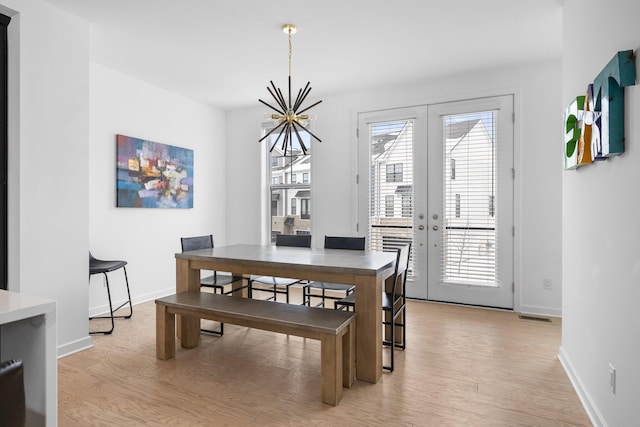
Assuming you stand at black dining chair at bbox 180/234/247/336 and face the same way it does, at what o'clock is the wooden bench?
The wooden bench is roughly at 1 o'clock from the black dining chair.

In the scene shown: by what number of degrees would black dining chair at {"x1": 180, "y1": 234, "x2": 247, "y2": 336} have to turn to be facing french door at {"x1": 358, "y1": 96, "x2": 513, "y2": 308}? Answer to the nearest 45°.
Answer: approximately 45° to its left

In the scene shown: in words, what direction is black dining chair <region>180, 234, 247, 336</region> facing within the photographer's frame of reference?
facing the viewer and to the right of the viewer

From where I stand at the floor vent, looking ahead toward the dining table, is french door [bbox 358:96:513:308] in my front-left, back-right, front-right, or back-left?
front-right

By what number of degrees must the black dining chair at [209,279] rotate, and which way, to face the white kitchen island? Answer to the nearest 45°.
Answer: approximately 45° to its right

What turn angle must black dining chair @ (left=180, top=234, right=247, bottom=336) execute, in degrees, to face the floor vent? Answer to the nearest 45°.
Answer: approximately 45° to its left

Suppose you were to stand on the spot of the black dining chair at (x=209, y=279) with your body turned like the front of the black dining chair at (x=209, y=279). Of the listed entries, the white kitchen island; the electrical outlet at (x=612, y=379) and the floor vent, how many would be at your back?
0

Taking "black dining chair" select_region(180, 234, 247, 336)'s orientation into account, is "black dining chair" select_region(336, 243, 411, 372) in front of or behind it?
in front

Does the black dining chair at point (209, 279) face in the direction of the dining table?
yes

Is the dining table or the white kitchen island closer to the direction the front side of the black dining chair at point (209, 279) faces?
the dining table
